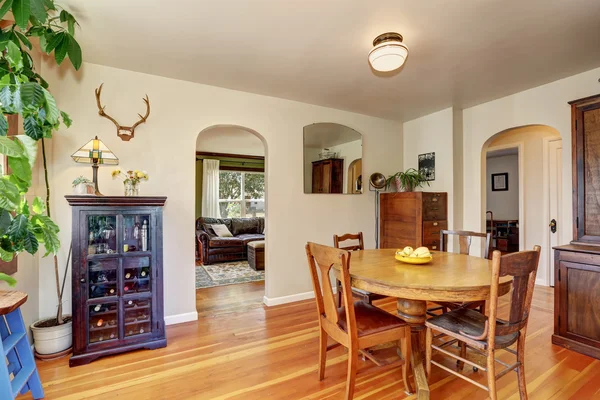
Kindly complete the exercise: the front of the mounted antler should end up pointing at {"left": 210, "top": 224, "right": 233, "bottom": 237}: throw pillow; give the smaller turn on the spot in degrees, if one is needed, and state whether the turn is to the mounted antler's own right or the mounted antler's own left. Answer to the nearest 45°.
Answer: approximately 135° to the mounted antler's own left

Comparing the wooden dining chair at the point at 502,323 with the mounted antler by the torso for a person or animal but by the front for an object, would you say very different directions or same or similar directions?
very different directions

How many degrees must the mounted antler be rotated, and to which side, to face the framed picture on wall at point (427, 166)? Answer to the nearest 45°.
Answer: approximately 90° to its left

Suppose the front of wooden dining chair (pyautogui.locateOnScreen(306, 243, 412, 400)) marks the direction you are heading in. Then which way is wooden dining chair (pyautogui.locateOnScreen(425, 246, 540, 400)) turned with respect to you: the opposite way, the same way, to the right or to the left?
to the left

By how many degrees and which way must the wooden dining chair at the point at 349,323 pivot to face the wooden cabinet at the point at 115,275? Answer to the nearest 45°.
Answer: approximately 135° to its left

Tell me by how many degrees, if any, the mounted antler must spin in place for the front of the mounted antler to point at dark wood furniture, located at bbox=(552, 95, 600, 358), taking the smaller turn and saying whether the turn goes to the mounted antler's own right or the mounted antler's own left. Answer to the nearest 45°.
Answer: approximately 45° to the mounted antler's own left

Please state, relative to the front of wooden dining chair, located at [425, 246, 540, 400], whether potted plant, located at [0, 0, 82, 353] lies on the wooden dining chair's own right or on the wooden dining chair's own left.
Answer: on the wooden dining chair's own left

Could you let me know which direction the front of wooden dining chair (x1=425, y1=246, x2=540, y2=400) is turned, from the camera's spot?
facing away from the viewer and to the left of the viewer

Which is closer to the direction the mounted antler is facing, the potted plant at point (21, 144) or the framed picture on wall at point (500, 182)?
the potted plant

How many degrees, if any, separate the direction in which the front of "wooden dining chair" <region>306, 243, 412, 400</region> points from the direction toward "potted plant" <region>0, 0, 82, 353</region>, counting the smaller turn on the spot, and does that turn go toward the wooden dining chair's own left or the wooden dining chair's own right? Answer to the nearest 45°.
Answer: approximately 180°

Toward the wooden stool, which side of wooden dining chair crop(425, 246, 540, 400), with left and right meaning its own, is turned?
left
